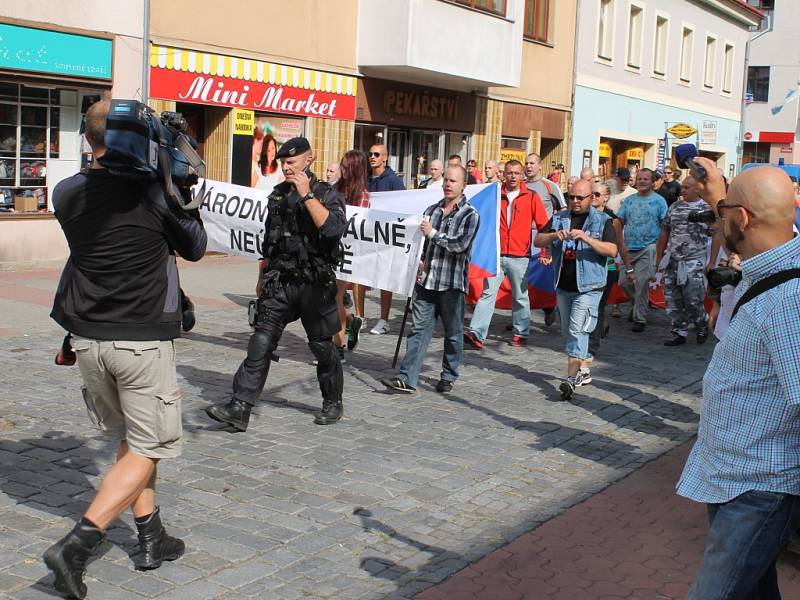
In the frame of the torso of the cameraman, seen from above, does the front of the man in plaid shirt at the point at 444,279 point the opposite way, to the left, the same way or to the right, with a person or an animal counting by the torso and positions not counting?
the opposite way

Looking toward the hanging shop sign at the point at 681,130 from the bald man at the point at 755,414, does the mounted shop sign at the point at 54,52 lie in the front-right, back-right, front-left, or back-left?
front-left

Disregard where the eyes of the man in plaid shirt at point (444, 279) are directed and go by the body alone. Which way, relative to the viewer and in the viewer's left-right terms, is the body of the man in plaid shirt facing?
facing the viewer and to the left of the viewer

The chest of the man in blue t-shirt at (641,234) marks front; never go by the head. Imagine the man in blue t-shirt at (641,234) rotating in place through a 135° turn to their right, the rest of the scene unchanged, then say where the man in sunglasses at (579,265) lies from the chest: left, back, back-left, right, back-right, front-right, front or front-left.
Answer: back-left

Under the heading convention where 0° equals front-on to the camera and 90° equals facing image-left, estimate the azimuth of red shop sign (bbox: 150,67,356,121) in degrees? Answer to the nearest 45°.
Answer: approximately 315°

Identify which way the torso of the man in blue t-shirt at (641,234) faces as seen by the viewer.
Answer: toward the camera

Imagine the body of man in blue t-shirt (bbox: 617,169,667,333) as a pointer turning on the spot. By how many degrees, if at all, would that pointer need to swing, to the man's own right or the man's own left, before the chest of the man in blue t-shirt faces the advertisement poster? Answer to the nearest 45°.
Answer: approximately 135° to the man's own right

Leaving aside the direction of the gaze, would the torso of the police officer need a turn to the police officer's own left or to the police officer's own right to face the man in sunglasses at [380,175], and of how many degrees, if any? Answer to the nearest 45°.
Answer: approximately 135° to the police officer's own right

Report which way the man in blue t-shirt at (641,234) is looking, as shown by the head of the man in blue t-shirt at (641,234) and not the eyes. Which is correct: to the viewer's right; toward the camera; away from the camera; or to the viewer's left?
toward the camera

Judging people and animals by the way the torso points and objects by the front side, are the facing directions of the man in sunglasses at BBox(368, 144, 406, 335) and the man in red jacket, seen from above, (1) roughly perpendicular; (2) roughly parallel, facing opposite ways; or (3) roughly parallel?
roughly parallel

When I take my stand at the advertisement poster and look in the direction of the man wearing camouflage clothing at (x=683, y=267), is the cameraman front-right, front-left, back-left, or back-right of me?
front-right

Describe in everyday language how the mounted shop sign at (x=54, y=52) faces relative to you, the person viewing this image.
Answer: facing the viewer and to the right of the viewer

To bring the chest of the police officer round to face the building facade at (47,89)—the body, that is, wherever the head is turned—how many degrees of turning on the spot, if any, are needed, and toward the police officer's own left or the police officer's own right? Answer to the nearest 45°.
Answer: approximately 135° to the police officer's own right

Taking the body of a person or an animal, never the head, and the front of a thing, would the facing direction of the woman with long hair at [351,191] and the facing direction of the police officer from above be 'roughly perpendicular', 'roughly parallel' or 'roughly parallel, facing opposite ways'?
roughly parallel

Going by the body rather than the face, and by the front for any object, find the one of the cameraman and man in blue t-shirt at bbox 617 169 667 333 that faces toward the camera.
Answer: the man in blue t-shirt

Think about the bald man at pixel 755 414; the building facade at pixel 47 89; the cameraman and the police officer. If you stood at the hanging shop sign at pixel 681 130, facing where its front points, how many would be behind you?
0

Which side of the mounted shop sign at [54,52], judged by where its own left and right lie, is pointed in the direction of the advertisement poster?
left

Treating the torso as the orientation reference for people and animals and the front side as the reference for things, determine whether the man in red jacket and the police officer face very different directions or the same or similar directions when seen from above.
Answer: same or similar directions

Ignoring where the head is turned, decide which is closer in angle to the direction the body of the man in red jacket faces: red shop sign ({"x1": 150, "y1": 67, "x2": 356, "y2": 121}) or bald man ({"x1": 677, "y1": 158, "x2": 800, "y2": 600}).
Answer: the bald man
